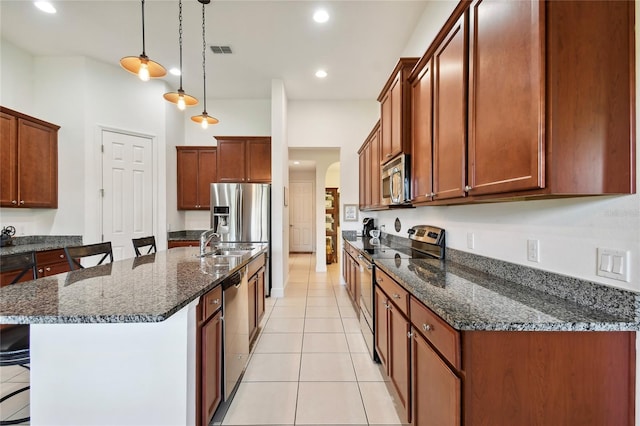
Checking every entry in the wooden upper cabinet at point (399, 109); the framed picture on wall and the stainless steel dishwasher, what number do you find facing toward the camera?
1

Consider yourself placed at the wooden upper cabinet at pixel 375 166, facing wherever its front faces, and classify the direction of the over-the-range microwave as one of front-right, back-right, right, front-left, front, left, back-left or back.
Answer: left

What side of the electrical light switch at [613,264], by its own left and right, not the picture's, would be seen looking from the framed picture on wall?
right

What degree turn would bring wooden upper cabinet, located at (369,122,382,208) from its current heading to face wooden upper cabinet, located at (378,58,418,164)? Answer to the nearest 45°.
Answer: approximately 90° to its left

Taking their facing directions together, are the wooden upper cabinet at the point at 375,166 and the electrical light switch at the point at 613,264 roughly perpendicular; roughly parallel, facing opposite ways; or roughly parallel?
roughly parallel

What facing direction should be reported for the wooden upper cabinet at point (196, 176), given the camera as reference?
facing the viewer

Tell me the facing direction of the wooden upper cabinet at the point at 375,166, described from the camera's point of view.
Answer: facing to the left of the viewer

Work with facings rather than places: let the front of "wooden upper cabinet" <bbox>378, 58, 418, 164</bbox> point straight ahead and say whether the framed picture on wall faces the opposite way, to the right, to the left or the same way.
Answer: to the left

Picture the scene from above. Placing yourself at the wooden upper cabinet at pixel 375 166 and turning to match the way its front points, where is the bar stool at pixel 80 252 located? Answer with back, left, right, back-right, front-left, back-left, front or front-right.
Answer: front-left

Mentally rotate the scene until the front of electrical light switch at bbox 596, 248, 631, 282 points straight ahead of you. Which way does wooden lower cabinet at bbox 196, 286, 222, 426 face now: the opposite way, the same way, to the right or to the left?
the opposite way

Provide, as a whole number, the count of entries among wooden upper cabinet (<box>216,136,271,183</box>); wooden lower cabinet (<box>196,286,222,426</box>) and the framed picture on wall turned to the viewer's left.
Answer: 0

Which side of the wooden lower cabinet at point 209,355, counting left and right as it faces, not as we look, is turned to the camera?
right

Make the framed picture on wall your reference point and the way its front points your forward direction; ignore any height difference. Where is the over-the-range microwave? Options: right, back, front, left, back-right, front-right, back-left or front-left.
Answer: front

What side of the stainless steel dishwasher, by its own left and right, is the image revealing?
right

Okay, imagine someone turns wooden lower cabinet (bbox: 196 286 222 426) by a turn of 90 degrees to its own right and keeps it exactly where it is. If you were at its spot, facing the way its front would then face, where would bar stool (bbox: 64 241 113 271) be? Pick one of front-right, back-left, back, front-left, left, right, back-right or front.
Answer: back-right

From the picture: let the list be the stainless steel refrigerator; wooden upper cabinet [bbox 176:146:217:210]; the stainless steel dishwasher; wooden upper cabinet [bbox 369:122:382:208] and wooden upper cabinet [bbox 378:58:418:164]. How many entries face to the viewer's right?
1

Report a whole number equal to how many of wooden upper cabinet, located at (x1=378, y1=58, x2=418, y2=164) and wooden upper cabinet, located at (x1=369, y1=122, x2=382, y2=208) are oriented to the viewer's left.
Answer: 2

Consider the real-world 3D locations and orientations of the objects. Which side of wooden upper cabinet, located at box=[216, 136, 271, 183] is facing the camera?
front
